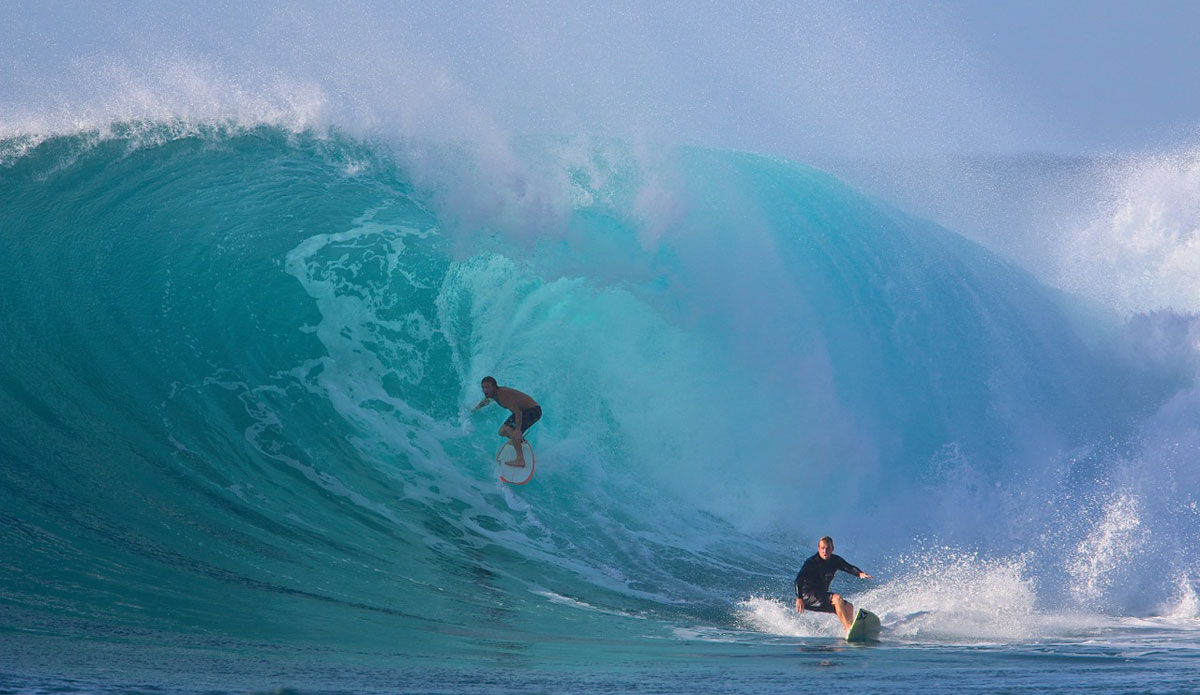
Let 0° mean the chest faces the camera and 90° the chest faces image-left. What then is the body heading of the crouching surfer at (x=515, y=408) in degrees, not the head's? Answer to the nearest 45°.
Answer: approximately 90°

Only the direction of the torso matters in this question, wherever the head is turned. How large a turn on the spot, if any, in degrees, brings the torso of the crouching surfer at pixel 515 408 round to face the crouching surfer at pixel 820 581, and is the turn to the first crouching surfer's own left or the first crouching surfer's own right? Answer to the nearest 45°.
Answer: approximately 135° to the first crouching surfer's own left
